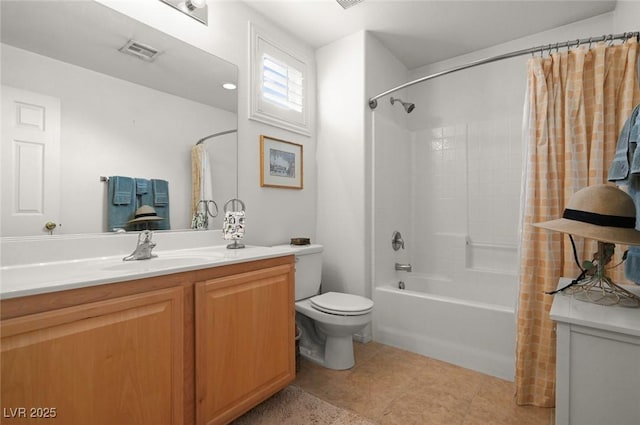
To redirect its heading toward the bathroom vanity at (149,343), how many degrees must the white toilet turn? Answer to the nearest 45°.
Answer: approximately 90° to its right
